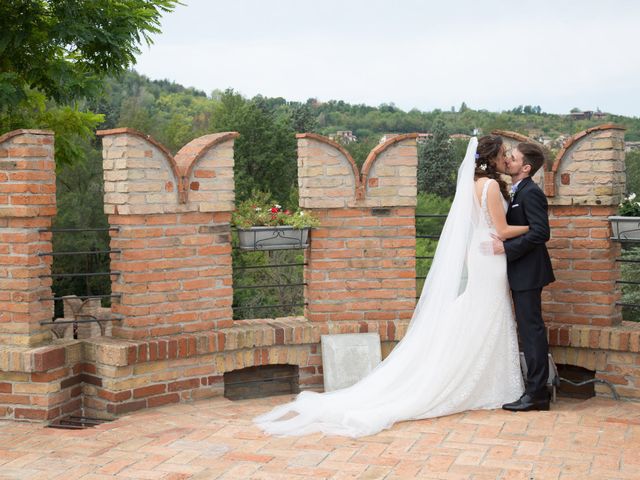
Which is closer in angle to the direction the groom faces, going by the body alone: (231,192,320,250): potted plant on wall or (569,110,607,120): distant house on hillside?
the potted plant on wall

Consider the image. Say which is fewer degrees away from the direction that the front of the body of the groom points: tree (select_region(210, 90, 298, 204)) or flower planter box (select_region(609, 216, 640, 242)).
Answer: the tree

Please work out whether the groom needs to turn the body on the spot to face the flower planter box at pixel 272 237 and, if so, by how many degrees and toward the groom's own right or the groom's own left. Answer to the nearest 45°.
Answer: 0° — they already face it

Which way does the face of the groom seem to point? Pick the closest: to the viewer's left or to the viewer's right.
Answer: to the viewer's left

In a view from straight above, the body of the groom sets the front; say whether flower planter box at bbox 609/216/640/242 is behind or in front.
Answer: behind

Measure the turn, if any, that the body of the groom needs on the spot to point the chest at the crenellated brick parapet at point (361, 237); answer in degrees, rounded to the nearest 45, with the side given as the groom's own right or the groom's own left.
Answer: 0° — they already face it

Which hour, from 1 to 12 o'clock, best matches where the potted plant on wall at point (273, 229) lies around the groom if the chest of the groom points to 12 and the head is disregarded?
The potted plant on wall is roughly at 12 o'clock from the groom.

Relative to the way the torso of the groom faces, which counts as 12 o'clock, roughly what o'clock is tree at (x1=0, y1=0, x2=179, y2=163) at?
The tree is roughly at 1 o'clock from the groom.

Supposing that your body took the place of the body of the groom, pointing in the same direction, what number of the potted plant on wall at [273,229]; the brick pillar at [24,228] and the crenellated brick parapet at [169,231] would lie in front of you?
3

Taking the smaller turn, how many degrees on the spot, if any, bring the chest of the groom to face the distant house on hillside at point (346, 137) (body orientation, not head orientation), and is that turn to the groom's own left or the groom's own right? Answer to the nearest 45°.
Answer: approximately 90° to the groom's own right

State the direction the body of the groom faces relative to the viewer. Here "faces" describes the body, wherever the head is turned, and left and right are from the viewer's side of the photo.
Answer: facing to the left of the viewer

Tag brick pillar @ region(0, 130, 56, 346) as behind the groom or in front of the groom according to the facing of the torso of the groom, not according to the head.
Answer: in front

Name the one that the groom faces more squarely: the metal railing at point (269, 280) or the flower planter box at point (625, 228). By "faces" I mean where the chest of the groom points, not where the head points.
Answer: the metal railing
